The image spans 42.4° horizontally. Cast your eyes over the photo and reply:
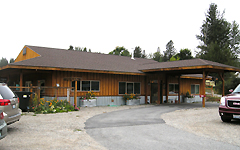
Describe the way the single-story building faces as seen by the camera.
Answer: facing the viewer and to the right of the viewer
